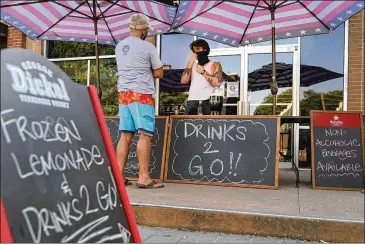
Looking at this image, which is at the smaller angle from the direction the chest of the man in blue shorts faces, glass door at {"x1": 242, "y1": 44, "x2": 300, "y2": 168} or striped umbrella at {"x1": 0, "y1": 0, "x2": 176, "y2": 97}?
the glass door

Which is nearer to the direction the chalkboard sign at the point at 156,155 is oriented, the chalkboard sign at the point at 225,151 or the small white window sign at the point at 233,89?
the chalkboard sign

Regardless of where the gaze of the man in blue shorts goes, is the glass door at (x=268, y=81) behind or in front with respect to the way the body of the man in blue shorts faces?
in front

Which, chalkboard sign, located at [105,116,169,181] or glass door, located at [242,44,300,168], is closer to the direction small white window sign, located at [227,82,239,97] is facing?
the chalkboard sign

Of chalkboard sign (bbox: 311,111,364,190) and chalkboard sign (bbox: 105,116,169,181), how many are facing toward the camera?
2

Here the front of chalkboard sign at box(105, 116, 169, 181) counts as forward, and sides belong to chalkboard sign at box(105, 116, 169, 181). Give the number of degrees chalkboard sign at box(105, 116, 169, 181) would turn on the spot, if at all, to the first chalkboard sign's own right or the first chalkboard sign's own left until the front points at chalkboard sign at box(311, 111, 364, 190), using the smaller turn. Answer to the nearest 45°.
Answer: approximately 90° to the first chalkboard sign's own left

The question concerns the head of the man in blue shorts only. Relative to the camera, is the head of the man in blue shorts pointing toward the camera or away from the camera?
away from the camera

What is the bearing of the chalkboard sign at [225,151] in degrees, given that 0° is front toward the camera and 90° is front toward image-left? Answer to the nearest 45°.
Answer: approximately 0°

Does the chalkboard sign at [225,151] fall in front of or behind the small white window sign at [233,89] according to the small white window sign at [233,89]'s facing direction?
in front

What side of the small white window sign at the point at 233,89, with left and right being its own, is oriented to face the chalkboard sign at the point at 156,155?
front

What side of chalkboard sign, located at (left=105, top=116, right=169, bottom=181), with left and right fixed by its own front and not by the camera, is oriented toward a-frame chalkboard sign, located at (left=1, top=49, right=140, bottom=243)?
front

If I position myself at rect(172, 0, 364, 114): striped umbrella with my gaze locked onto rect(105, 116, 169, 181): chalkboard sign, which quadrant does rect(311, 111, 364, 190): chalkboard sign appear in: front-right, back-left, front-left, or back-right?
back-left

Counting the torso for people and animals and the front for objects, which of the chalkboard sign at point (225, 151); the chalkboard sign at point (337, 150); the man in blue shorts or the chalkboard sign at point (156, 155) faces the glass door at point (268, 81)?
the man in blue shorts

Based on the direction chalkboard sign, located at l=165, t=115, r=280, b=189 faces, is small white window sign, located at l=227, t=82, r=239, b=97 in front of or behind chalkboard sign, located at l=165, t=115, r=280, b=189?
behind
